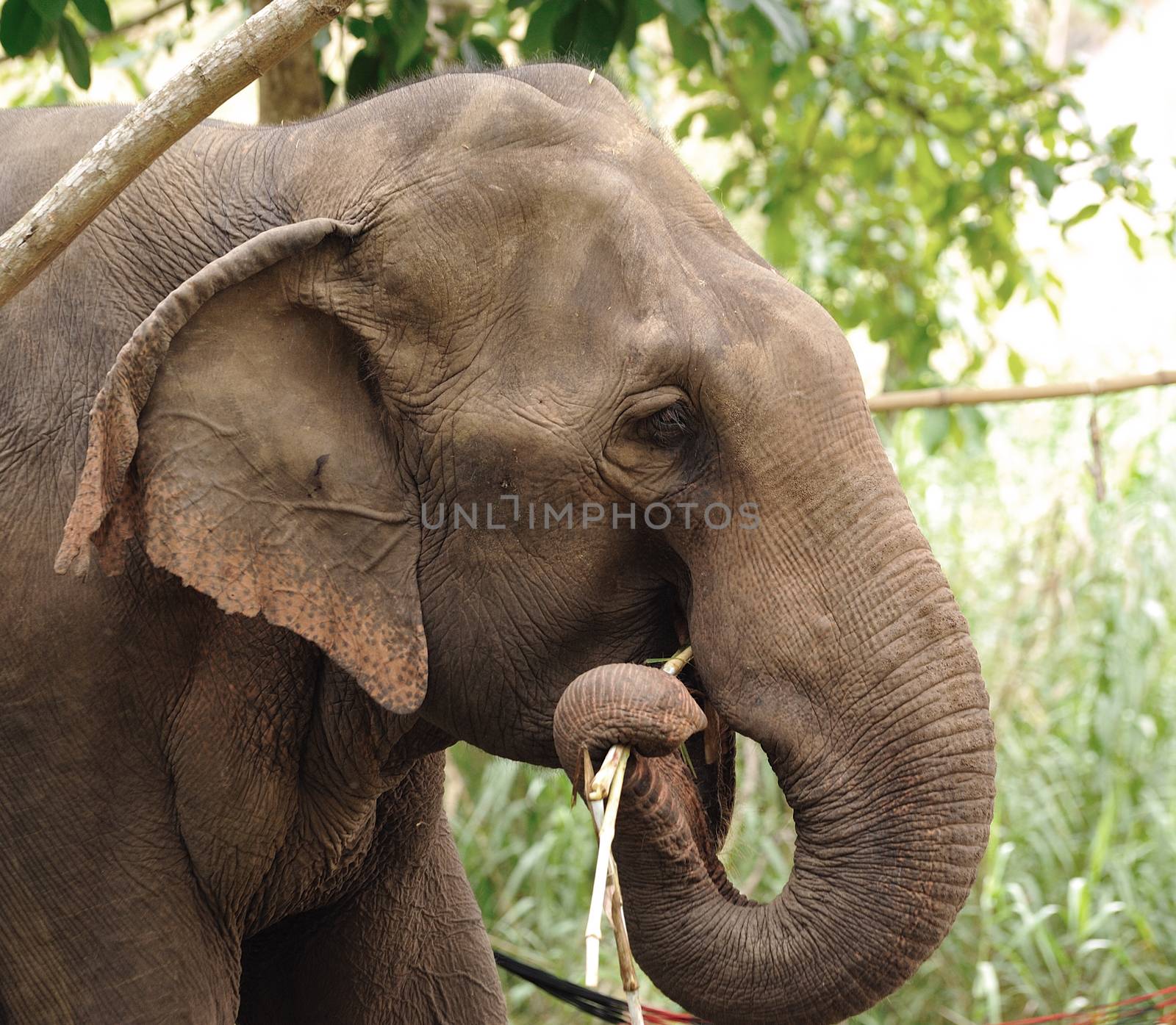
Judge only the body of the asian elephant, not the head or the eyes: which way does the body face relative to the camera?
to the viewer's right

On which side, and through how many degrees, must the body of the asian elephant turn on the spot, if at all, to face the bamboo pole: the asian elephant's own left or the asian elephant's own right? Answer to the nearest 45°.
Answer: approximately 45° to the asian elephant's own left

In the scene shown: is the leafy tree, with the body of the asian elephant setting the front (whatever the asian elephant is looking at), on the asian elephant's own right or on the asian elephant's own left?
on the asian elephant's own left
